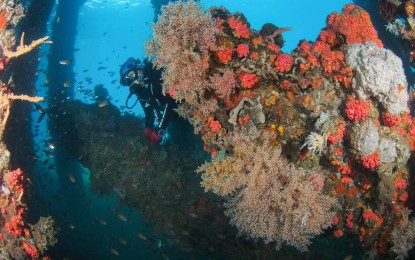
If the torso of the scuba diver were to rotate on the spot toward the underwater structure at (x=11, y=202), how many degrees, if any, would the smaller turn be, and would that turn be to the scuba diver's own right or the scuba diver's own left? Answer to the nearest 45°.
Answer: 0° — they already face it

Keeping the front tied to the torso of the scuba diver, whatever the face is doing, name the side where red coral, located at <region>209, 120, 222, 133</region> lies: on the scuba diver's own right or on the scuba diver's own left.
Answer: on the scuba diver's own left

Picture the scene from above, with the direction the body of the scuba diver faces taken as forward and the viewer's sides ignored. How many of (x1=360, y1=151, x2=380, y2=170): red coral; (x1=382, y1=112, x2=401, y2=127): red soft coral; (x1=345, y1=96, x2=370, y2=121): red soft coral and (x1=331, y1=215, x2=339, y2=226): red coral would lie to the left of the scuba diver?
4

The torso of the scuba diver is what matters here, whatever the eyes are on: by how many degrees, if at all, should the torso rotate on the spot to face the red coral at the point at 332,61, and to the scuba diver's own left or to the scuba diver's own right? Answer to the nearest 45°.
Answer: approximately 90° to the scuba diver's own left

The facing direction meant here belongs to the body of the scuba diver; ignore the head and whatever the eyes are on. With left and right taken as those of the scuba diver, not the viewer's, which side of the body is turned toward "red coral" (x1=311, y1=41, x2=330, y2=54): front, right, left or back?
left

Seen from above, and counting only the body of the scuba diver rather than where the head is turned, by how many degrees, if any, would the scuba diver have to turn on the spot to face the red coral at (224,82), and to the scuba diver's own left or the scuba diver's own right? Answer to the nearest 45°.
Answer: approximately 45° to the scuba diver's own left

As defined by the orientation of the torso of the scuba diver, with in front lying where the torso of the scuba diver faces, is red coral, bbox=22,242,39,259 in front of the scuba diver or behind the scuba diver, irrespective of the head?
in front

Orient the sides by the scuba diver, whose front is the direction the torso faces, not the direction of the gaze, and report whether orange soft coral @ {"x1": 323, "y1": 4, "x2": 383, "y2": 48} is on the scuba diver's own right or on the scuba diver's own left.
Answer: on the scuba diver's own left

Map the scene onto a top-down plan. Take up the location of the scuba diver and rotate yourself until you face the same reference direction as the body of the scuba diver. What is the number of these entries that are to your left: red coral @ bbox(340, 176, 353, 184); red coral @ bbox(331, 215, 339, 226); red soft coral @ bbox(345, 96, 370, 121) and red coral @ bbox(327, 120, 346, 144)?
4

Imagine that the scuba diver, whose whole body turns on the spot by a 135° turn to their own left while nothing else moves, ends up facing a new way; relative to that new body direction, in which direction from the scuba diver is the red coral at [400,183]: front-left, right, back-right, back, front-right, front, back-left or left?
front-right

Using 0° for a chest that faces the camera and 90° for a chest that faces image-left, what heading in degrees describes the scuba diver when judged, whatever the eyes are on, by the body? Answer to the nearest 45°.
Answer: approximately 45°

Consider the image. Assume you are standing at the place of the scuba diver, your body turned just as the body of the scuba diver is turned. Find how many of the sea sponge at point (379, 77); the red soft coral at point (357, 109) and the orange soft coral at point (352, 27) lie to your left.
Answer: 3

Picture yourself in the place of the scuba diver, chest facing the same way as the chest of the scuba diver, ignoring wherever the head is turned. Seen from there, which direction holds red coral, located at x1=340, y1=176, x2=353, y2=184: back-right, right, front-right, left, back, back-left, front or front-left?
left
